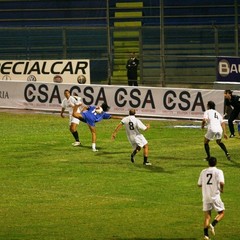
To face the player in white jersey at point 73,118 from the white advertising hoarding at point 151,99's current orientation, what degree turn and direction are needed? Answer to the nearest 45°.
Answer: approximately 45° to its right

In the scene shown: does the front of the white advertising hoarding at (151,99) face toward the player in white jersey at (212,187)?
yes

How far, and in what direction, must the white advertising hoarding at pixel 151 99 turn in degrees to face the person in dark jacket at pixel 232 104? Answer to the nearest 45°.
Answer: approximately 45° to its left

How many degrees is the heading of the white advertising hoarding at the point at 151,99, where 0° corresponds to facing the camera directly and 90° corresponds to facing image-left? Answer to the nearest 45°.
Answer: approximately 0°
